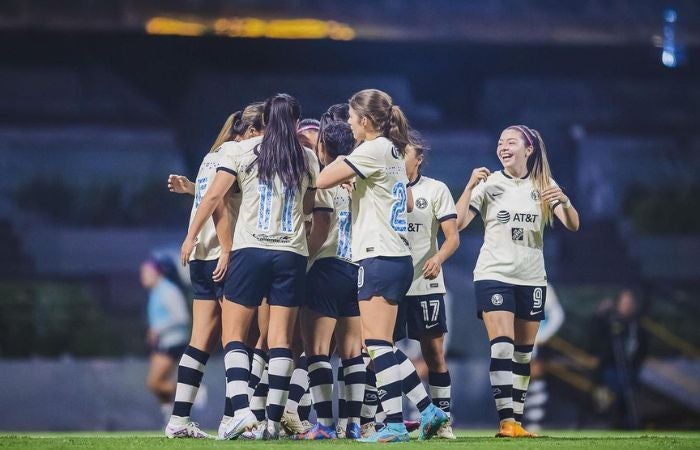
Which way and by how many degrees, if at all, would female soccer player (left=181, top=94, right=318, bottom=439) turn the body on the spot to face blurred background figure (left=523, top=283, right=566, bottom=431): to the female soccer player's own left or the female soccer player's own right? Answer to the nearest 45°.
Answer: approximately 45° to the female soccer player's own right

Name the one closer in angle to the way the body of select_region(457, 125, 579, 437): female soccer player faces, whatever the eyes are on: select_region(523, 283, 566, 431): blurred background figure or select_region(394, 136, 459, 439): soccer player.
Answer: the soccer player

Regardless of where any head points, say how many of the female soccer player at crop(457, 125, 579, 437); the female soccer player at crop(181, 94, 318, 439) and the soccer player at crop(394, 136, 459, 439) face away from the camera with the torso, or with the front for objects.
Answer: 1

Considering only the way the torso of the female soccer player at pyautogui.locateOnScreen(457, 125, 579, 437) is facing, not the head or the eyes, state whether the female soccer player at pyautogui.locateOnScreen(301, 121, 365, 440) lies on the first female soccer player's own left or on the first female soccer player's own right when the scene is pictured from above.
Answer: on the first female soccer player's own right

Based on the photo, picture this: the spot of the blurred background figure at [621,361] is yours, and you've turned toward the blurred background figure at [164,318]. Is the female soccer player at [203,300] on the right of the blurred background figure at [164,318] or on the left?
left

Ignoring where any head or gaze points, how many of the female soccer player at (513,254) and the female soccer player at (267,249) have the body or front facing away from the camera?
1

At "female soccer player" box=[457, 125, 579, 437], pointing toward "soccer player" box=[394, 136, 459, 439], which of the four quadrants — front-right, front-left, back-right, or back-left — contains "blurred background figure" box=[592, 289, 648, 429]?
back-right

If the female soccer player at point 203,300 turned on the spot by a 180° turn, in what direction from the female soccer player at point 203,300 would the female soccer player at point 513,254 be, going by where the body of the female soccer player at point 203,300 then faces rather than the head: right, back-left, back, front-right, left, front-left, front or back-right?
back-left

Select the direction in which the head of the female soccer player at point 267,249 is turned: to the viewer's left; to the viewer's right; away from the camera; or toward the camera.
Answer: away from the camera

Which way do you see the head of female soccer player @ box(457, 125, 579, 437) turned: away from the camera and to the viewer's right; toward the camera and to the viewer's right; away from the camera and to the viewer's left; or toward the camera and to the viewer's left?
toward the camera and to the viewer's left
